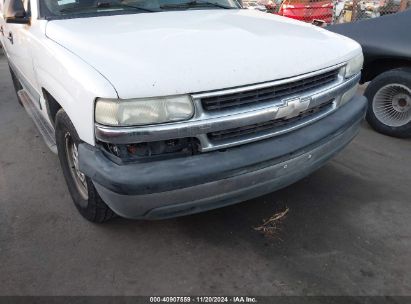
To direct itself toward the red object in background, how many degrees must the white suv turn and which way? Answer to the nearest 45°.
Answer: approximately 135° to its left

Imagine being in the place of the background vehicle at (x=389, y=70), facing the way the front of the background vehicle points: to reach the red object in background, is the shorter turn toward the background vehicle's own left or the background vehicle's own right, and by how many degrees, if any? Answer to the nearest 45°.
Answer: approximately 90° to the background vehicle's own right

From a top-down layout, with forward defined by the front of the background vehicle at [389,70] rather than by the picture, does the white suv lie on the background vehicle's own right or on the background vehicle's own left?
on the background vehicle's own left

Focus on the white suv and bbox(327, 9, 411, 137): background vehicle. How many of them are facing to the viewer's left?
1

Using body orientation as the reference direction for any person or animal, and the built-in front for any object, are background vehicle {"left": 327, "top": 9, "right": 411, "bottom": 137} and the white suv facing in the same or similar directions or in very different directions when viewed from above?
very different directions

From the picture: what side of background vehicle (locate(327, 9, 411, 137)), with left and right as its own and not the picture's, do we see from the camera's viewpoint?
left

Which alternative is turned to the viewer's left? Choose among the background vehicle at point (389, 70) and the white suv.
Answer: the background vehicle

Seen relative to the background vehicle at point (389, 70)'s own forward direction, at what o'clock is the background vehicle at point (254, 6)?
the background vehicle at point (254, 6) is roughly at 2 o'clock from the background vehicle at point (389, 70).

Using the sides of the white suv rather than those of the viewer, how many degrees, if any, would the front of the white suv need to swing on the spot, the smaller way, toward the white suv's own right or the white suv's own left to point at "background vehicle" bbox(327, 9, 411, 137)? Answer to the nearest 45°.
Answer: approximately 90° to the white suv's own left
